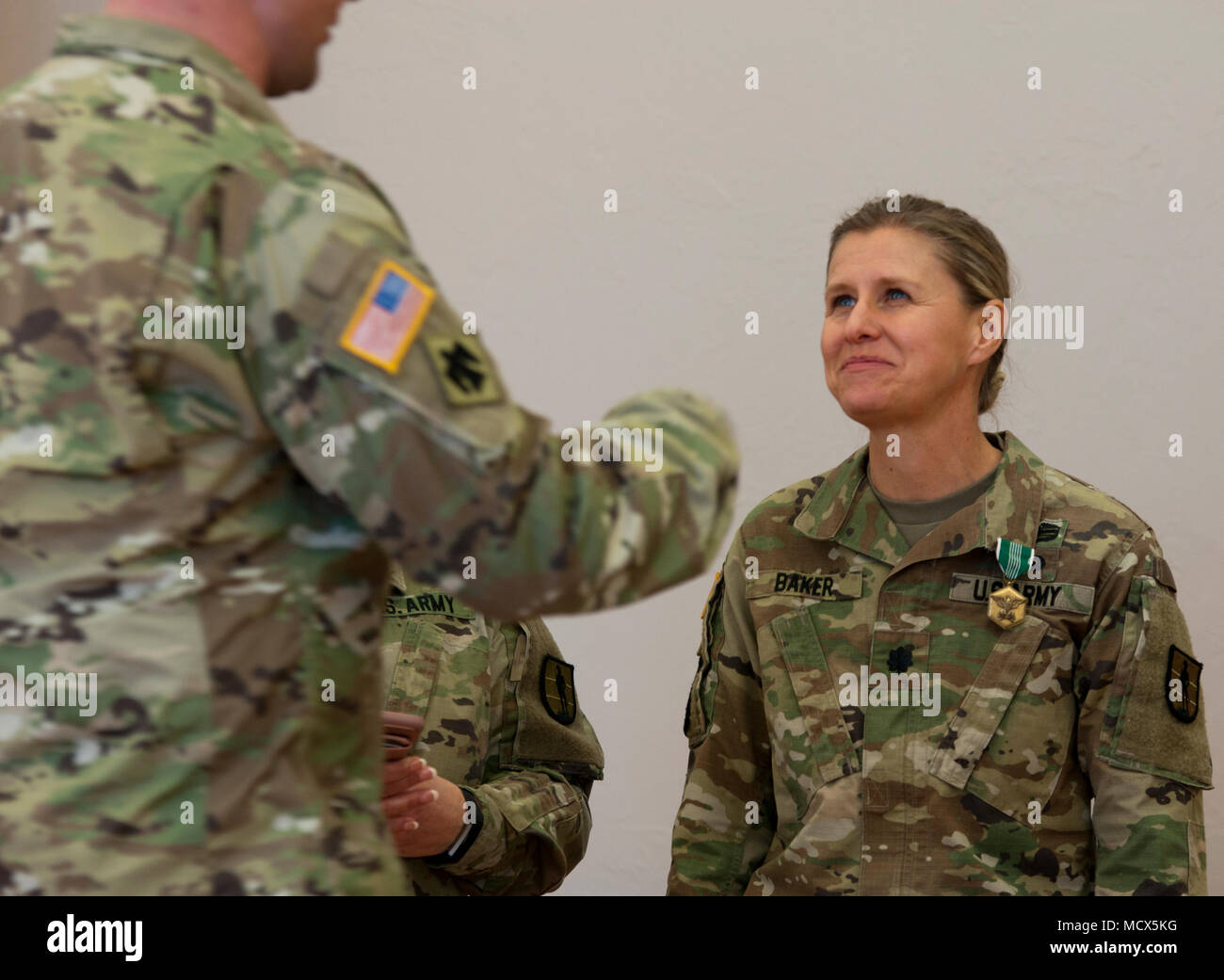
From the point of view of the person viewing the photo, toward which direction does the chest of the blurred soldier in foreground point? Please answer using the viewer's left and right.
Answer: facing away from the viewer and to the right of the viewer

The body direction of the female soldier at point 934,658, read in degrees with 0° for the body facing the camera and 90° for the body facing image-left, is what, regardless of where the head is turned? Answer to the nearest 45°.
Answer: approximately 45°

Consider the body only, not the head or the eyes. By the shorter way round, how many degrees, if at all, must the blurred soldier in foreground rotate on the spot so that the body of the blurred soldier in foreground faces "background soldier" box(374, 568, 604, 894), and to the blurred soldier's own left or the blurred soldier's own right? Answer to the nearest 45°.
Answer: approximately 45° to the blurred soldier's own left

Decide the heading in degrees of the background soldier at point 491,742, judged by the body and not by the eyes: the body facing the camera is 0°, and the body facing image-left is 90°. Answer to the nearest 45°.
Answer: approximately 45°

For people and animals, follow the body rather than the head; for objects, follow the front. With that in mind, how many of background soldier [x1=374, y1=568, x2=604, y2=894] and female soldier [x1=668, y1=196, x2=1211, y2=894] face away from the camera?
0

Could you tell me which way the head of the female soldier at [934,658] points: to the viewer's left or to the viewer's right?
to the viewer's left

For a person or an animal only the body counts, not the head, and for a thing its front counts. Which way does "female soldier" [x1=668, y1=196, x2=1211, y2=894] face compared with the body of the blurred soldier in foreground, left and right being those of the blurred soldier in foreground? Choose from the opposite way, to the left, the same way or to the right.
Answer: the opposite way

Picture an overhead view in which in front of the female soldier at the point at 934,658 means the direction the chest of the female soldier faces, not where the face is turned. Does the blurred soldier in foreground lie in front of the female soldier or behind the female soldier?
in front

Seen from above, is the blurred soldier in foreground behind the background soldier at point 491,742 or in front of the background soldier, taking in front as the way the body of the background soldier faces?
in front
